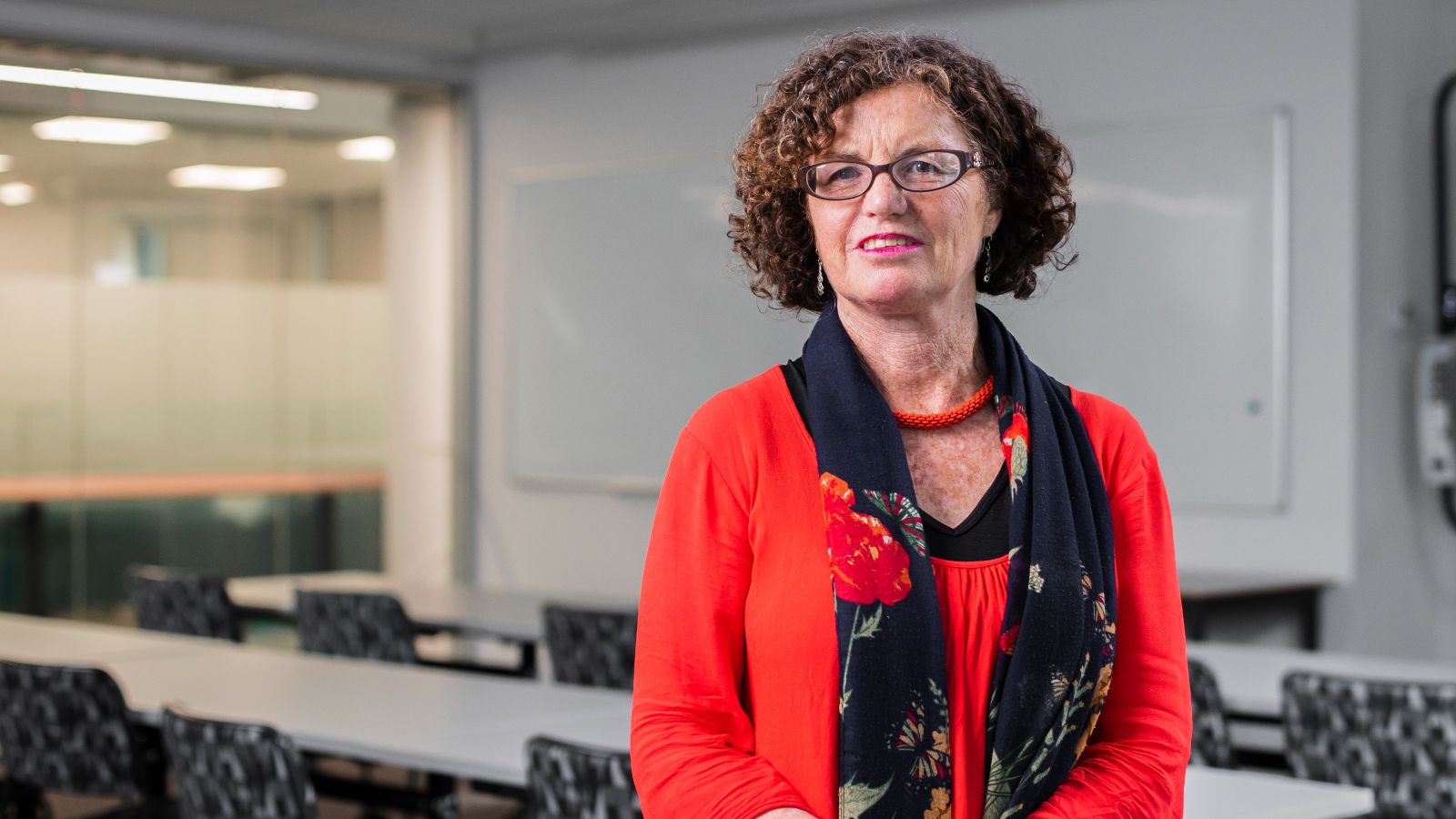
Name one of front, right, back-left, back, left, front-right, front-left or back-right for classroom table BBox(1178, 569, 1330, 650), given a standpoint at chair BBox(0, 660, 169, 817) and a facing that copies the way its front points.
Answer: front-right

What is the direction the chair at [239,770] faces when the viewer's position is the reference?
facing away from the viewer and to the right of the viewer

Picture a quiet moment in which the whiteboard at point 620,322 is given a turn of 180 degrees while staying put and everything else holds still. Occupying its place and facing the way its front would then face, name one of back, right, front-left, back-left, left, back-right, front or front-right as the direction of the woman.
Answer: back-right

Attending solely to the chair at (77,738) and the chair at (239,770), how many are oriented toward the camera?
0

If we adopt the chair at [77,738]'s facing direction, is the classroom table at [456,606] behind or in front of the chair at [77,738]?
in front

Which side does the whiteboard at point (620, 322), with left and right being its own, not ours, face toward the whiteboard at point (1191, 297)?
left

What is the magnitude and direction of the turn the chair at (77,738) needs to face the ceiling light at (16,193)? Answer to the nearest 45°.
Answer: approximately 45° to its left

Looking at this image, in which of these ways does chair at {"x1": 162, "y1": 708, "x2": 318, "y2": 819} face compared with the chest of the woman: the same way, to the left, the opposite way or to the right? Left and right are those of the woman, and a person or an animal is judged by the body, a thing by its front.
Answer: the opposite way

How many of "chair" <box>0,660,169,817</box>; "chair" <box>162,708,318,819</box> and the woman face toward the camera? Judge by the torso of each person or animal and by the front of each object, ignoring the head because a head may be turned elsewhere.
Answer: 1

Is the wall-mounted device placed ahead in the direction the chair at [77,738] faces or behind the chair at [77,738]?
ahead

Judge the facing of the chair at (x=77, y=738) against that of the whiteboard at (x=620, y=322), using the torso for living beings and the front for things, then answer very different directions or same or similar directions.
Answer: very different directions

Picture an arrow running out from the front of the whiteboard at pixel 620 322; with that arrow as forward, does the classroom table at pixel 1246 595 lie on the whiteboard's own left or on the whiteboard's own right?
on the whiteboard's own left

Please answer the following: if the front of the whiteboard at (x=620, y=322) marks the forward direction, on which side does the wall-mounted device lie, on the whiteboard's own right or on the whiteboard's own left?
on the whiteboard's own left
